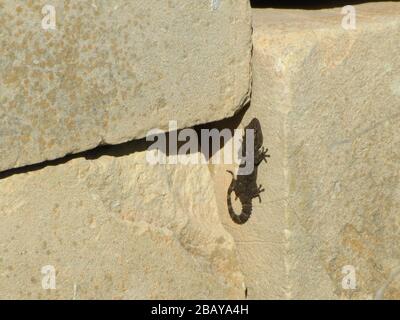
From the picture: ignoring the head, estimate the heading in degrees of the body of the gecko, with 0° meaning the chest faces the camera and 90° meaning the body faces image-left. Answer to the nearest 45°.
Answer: approximately 180°
